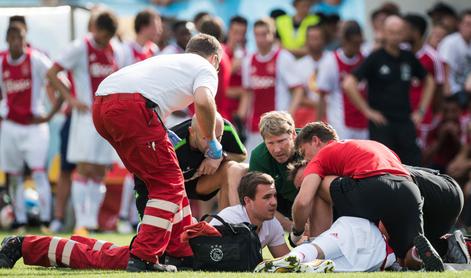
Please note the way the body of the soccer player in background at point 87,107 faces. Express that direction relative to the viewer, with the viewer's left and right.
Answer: facing the viewer and to the right of the viewer

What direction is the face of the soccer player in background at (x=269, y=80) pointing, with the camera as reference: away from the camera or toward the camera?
toward the camera

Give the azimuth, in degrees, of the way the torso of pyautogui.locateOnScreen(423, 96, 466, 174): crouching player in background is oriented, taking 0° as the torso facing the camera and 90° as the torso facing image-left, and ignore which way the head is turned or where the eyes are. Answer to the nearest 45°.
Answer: approximately 0°

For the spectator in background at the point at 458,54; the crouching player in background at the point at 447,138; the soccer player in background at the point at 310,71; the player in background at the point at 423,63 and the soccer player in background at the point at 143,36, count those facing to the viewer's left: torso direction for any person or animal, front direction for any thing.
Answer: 1

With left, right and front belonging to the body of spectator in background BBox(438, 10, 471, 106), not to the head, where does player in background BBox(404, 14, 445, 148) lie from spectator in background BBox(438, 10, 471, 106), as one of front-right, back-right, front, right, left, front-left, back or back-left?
right
